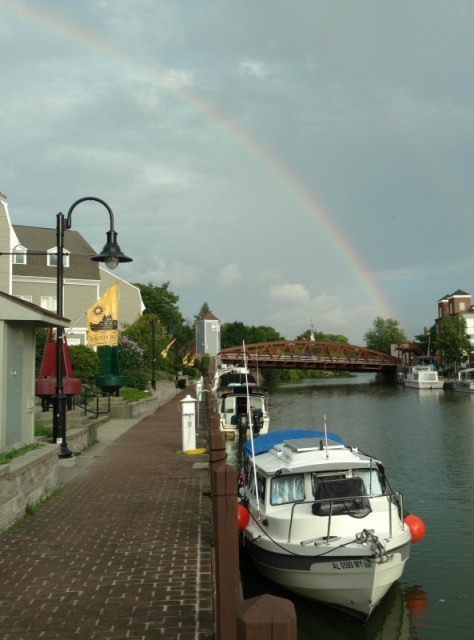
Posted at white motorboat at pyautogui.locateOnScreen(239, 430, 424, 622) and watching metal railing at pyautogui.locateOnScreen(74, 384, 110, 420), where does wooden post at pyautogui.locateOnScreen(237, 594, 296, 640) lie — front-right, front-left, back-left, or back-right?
back-left

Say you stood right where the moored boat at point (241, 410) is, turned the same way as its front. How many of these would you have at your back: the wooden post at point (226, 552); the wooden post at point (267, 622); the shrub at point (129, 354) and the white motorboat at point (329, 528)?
3

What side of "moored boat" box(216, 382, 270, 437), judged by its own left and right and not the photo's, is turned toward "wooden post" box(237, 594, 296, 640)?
back

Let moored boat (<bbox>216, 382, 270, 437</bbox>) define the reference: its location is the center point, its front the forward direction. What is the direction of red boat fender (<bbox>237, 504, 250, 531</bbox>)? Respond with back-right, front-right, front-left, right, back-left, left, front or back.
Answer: back

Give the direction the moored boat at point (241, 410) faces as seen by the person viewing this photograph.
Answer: facing away from the viewer
